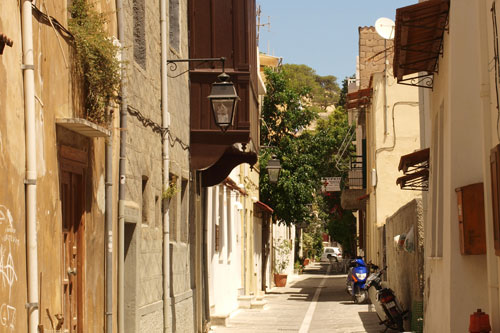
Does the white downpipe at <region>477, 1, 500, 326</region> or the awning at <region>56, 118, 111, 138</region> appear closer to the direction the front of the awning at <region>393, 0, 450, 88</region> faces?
the awning

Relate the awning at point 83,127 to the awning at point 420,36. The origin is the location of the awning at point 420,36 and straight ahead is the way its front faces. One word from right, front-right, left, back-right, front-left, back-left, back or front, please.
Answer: front-left

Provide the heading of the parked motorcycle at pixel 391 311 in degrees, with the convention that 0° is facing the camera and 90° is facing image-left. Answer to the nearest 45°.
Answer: approximately 135°

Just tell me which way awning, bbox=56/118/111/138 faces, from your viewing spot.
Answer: facing the viewer and to the right of the viewer

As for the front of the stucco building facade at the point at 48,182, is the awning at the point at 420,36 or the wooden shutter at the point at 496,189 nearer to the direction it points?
the wooden shutter

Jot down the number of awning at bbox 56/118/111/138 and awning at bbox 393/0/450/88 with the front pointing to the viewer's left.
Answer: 1

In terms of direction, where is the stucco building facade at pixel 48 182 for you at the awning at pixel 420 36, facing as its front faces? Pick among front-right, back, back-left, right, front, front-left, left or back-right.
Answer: front-left

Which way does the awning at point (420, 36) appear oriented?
to the viewer's left

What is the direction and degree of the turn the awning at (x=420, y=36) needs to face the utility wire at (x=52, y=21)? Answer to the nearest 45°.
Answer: approximately 45° to its left

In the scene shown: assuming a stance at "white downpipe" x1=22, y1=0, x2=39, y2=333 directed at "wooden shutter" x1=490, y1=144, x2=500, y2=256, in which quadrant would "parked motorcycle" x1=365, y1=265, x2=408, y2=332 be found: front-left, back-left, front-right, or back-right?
front-left

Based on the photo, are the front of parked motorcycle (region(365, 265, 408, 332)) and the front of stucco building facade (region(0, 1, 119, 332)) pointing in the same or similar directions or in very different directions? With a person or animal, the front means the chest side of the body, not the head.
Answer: very different directions

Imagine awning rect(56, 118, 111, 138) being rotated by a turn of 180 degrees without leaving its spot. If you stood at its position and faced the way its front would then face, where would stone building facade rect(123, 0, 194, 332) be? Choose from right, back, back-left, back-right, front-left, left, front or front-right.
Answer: front-right

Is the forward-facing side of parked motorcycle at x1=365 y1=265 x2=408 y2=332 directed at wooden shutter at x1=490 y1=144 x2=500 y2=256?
no

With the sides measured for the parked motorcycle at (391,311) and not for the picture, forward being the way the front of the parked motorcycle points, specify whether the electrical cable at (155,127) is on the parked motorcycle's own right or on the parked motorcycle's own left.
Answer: on the parked motorcycle's own left
